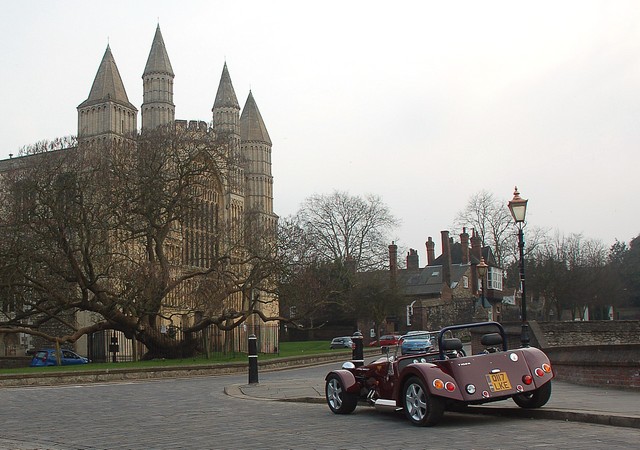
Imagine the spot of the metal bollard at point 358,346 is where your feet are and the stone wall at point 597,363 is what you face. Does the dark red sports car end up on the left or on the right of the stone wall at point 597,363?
right

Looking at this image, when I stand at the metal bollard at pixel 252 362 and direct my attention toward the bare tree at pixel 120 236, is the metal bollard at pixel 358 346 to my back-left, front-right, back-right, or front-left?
back-right

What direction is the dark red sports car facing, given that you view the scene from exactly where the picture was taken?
facing away from the viewer and to the left of the viewer

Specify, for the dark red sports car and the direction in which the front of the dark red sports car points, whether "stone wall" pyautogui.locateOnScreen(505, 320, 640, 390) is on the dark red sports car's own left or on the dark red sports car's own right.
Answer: on the dark red sports car's own right

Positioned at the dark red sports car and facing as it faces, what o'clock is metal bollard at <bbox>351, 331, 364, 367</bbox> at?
The metal bollard is roughly at 1 o'clock from the dark red sports car.
